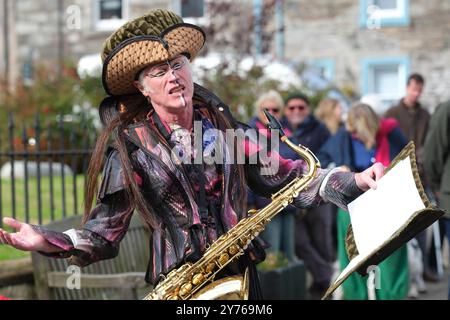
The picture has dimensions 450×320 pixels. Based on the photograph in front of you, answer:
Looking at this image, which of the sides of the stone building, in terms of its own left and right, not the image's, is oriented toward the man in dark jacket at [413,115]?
front

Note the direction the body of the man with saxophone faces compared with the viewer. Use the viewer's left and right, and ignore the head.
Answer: facing the viewer and to the right of the viewer

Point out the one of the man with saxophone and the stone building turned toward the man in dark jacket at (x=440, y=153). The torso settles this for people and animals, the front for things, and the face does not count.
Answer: the stone building

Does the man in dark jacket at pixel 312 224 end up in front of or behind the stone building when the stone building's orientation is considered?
in front

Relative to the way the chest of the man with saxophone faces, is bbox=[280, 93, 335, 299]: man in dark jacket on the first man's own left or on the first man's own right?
on the first man's own left

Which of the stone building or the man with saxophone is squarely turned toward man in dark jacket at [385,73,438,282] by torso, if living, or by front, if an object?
the stone building

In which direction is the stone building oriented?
toward the camera

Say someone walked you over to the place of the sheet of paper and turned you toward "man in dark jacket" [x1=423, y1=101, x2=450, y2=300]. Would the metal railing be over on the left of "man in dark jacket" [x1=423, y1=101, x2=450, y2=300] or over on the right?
left

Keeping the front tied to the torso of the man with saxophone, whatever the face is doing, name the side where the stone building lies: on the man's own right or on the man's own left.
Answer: on the man's own left

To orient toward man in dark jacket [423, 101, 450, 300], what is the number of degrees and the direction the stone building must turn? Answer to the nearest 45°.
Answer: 0° — it already faces them

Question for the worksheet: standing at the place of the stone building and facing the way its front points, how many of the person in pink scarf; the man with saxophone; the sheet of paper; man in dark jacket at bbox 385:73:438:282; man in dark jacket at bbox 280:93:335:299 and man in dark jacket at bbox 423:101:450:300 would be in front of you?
6

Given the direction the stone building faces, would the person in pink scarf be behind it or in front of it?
in front
